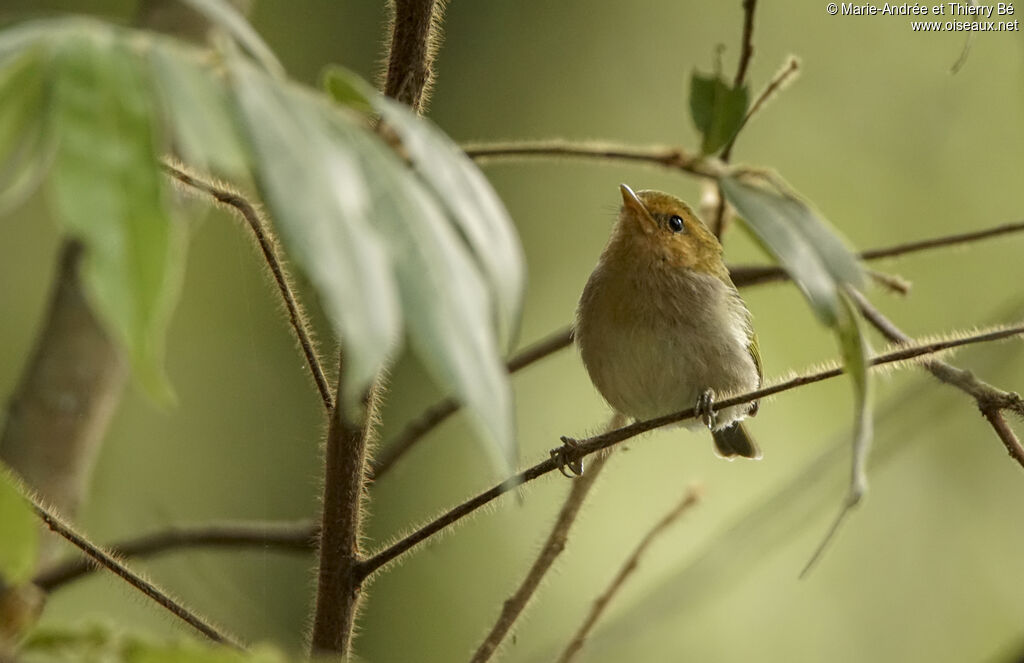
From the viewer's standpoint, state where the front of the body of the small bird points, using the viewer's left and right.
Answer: facing the viewer and to the left of the viewer

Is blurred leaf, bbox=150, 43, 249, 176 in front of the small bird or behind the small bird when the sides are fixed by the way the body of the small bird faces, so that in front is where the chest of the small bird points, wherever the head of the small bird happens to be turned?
in front

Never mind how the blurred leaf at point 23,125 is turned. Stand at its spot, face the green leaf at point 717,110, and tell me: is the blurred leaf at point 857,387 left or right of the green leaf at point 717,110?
right

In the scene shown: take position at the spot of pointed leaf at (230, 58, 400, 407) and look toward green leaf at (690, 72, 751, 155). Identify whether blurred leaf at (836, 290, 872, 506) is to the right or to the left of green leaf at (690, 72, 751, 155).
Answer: right
